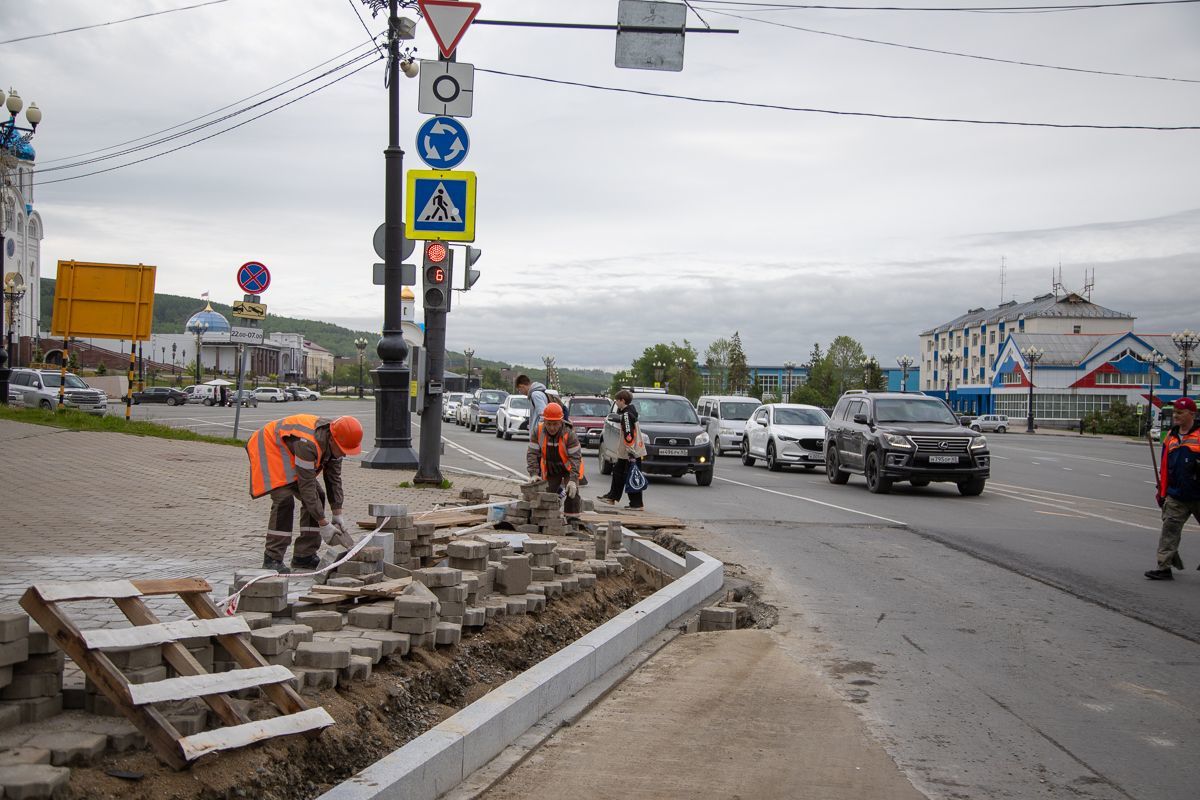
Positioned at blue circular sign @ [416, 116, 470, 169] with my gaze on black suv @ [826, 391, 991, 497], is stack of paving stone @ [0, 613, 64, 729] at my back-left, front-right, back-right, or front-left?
back-right

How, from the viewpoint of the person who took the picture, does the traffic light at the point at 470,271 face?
facing to the right of the viewer

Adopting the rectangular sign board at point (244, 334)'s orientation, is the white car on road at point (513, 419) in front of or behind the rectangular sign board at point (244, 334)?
behind

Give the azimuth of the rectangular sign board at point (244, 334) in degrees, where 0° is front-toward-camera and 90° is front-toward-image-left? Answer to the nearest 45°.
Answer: approximately 0°

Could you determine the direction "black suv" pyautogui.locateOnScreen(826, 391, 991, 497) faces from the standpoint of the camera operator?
facing the viewer and to the right of the viewer

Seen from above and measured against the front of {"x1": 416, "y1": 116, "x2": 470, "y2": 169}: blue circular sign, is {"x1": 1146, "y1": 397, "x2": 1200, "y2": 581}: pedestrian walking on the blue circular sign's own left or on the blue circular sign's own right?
on the blue circular sign's own left

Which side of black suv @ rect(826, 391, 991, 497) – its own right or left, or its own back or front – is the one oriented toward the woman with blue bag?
right

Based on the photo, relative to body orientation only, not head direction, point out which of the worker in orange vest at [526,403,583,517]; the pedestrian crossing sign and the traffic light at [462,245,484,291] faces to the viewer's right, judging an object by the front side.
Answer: the traffic light
